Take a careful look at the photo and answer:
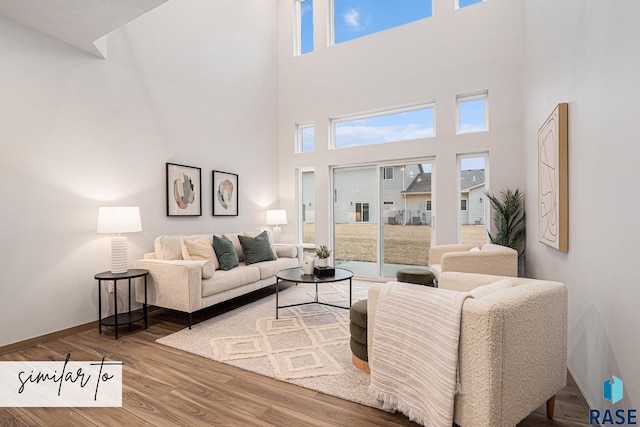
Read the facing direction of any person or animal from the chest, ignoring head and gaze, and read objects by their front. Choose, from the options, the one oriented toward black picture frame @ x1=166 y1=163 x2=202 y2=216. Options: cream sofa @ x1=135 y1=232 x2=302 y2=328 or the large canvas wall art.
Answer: the large canvas wall art

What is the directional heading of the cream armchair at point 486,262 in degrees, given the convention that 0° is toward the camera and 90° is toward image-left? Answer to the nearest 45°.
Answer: approximately 90°

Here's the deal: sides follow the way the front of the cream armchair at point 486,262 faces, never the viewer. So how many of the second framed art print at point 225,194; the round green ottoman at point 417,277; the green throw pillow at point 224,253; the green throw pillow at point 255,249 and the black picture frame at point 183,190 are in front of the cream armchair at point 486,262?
5

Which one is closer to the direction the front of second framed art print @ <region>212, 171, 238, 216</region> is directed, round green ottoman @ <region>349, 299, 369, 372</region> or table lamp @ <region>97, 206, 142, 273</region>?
the round green ottoman

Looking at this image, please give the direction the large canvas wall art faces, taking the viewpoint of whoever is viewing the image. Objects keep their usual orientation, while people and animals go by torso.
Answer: facing to the left of the viewer

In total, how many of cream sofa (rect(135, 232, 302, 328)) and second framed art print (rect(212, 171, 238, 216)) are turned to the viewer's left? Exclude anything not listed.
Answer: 0

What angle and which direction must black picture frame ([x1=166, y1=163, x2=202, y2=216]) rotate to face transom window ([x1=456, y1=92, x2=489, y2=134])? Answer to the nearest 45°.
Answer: approximately 45° to its left

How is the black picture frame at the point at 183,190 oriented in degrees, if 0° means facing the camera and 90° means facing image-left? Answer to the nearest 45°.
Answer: approximately 315°

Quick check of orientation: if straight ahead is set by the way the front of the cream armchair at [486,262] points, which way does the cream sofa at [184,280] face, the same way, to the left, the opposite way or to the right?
the opposite way

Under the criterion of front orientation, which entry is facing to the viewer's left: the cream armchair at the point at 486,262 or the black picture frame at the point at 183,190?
the cream armchair

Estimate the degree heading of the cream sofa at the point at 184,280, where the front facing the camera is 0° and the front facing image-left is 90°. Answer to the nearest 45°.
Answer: approximately 315°

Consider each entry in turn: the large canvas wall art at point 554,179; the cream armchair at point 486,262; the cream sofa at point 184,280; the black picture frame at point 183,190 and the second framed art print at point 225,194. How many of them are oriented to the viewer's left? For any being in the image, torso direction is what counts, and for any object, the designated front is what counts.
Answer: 2

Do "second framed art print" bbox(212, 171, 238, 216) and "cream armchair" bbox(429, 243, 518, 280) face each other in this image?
yes

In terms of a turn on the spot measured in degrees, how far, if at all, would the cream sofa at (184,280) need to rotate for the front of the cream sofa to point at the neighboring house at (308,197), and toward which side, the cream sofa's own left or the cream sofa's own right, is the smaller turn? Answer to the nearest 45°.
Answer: approximately 90° to the cream sofa's own left

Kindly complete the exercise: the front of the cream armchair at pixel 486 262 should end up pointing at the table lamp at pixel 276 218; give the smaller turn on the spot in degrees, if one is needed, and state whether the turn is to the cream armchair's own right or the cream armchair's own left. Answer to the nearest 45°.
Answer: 0° — it already faces it

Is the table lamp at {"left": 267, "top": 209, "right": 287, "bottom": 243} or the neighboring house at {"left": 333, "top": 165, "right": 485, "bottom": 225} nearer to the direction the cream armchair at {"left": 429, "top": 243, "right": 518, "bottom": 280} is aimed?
the table lamp
